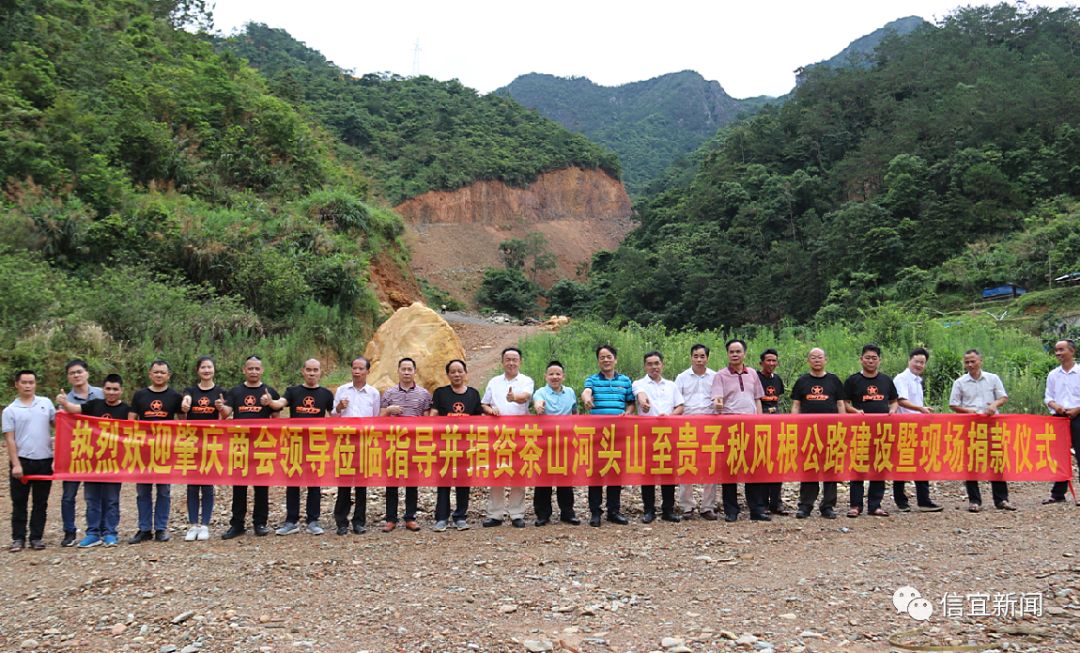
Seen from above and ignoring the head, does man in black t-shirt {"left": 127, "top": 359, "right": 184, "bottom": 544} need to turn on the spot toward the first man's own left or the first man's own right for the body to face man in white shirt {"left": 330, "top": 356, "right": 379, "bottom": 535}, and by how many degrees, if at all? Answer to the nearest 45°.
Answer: approximately 90° to the first man's own left

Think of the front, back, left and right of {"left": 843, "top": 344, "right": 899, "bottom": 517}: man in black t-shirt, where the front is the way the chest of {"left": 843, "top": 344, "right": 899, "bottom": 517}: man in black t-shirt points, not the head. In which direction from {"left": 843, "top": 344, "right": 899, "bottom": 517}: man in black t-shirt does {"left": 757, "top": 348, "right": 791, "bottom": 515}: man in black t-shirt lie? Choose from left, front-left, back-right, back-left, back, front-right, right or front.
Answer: right

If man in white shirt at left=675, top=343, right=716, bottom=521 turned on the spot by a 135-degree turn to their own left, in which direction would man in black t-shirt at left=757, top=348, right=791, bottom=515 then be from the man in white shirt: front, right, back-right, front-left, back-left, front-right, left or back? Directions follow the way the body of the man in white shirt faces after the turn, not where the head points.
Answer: front

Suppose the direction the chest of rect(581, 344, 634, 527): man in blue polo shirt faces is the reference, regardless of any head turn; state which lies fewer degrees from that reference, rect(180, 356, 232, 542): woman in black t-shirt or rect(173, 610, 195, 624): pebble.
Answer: the pebble

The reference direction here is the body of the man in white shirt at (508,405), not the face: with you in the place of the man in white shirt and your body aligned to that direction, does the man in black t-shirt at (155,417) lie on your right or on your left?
on your right

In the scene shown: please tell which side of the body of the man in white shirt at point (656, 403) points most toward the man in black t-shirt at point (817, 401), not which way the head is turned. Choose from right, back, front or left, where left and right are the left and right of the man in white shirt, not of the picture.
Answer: left

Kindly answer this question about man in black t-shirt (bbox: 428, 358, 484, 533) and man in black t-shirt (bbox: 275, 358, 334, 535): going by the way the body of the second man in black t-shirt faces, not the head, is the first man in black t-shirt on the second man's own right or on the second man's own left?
on the second man's own left

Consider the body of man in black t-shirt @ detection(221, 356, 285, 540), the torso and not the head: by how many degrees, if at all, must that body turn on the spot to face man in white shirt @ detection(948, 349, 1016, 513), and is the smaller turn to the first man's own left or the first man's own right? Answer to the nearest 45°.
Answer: approximately 90° to the first man's own left

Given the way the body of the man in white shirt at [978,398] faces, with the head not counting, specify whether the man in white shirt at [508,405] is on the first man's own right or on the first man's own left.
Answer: on the first man's own right

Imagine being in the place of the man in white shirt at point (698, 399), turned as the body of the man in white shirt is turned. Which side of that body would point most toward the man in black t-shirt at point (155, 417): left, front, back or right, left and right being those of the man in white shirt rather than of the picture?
right

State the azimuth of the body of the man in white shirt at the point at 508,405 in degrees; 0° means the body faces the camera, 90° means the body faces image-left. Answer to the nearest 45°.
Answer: approximately 0°

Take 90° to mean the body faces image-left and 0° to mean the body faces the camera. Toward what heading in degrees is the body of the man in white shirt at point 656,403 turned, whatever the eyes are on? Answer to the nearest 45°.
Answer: approximately 0°
